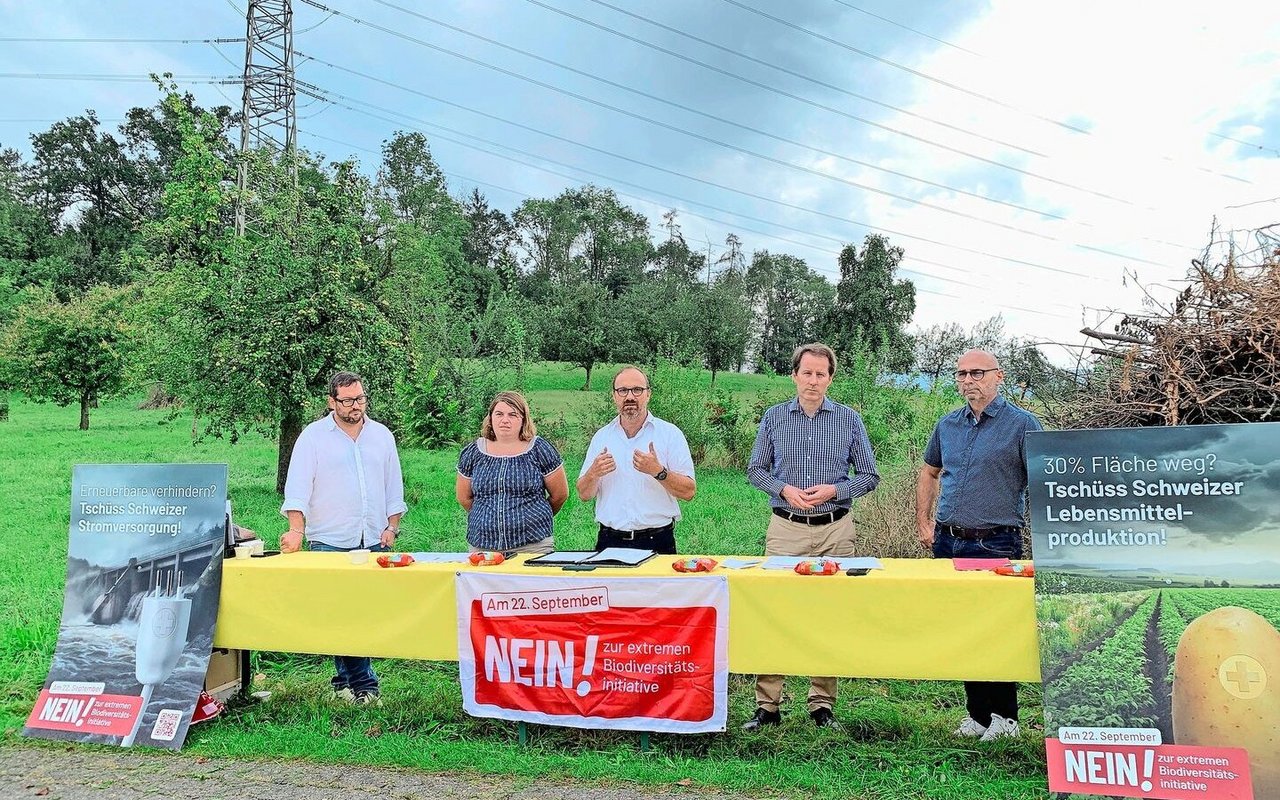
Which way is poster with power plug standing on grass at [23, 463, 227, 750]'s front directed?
toward the camera

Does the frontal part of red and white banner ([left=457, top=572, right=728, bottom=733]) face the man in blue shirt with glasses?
no

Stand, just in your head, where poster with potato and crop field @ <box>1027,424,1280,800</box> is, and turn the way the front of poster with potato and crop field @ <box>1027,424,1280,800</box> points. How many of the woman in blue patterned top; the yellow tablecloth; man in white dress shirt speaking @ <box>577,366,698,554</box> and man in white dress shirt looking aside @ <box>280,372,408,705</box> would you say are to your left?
0

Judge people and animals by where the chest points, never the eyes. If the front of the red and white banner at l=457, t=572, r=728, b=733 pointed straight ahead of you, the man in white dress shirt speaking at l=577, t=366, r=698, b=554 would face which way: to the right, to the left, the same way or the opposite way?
the same way

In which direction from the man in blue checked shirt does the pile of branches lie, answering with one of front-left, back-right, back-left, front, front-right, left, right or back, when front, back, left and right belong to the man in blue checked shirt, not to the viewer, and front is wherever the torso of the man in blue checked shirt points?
left

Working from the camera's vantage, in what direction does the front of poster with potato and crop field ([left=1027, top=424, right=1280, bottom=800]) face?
facing the viewer

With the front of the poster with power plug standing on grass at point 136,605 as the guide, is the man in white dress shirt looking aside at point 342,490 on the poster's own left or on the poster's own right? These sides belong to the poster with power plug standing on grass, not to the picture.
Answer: on the poster's own left

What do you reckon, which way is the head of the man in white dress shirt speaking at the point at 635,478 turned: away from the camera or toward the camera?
toward the camera

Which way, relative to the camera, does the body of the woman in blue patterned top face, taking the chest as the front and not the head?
toward the camera

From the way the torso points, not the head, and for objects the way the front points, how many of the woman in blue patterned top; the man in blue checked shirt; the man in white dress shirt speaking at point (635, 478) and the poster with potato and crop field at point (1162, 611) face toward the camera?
4

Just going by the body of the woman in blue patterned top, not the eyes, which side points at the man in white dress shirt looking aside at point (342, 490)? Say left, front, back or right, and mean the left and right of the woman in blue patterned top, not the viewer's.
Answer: right

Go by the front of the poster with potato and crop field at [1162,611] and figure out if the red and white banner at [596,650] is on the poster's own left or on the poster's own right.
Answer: on the poster's own right

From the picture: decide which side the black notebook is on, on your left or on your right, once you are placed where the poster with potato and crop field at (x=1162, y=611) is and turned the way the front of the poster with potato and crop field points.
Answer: on your right

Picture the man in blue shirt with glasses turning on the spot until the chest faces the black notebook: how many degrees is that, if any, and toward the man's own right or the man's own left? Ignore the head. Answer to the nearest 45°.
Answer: approximately 45° to the man's own right

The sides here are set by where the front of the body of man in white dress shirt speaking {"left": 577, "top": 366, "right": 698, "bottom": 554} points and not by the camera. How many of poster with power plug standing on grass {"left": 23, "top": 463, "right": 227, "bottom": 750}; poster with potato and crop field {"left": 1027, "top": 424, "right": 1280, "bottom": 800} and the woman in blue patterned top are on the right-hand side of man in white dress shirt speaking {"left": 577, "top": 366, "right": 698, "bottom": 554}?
2

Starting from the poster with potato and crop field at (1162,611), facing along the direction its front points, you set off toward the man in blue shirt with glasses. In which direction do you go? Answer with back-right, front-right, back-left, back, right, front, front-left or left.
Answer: back-right

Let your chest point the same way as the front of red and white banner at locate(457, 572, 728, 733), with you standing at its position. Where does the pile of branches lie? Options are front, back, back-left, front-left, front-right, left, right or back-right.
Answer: left

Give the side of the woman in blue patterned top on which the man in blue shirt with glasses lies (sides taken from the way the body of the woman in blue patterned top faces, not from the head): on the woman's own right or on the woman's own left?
on the woman's own left

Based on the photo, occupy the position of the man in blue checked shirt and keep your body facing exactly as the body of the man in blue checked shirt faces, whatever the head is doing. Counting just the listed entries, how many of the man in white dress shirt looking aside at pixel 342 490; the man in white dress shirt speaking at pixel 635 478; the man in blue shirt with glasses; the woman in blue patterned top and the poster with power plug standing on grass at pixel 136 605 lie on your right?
4

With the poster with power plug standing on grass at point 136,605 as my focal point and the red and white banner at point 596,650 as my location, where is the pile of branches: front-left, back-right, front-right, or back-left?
back-right

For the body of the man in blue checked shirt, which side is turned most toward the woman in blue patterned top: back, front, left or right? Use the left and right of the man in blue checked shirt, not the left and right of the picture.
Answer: right

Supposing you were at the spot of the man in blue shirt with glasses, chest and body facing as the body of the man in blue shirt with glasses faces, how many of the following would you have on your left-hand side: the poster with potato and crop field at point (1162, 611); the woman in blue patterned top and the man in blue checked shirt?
1

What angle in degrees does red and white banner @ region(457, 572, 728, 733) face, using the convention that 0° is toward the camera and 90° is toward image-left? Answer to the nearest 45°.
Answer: approximately 0°

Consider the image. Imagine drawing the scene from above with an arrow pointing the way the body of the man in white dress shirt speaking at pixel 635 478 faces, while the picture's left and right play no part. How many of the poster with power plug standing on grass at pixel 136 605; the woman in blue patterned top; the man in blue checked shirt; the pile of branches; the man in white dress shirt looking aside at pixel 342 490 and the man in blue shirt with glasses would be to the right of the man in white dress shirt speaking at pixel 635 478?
3
